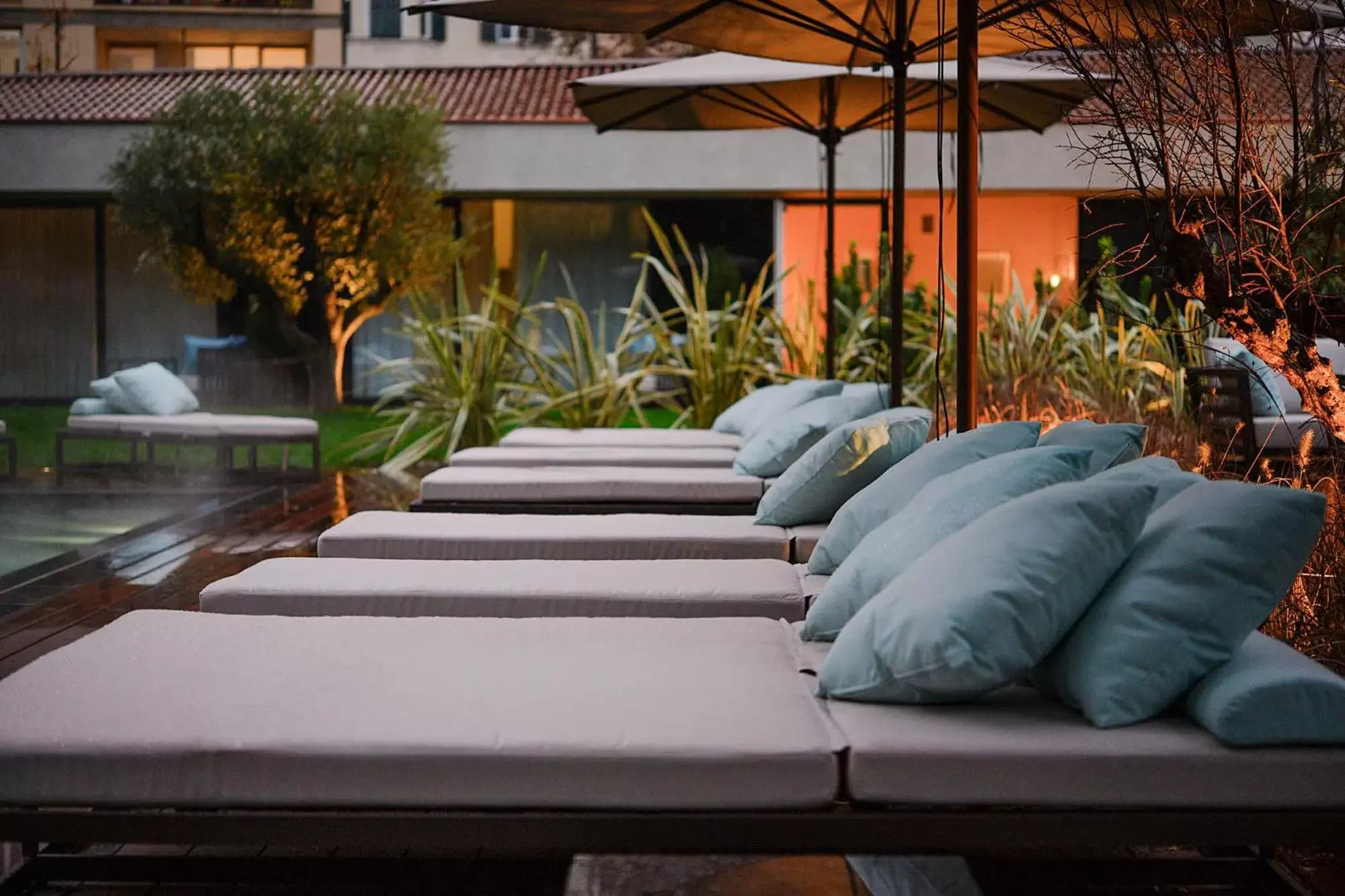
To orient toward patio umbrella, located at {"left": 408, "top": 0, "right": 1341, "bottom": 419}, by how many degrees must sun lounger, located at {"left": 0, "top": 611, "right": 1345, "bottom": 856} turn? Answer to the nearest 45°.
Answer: approximately 90° to its right

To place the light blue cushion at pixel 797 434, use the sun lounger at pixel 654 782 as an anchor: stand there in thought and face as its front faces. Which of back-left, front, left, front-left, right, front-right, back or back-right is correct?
right

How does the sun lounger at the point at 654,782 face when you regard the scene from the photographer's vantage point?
facing to the left of the viewer

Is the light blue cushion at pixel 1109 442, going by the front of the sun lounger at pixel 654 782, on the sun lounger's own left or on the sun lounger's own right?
on the sun lounger's own right

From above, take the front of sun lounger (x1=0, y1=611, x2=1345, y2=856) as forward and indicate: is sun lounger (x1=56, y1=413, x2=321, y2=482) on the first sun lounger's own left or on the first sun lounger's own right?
on the first sun lounger's own right
